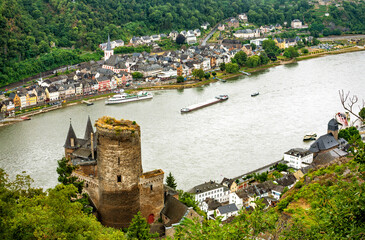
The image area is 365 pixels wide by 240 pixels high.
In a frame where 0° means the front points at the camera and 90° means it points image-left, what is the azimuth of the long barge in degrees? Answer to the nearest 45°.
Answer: approximately 45°

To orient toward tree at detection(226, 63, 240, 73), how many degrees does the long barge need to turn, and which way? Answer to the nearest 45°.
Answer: approximately 135° to its right

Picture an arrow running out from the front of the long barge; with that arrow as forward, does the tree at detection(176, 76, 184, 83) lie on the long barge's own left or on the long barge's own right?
on the long barge's own right

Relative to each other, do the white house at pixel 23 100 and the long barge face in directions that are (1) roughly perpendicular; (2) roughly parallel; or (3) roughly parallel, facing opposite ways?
roughly perpendicular

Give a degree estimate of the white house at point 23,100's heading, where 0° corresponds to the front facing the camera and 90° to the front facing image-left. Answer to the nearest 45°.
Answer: approximately 315°

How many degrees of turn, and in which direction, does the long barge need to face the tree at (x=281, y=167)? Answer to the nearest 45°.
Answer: approximately 45° to its left

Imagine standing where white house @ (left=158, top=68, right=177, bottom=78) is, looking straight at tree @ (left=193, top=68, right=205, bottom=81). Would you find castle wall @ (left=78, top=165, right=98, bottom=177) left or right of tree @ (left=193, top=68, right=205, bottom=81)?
right

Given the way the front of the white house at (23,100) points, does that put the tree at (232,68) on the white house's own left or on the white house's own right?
on the white house's own left

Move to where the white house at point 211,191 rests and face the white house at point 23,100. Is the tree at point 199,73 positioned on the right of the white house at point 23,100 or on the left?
right
